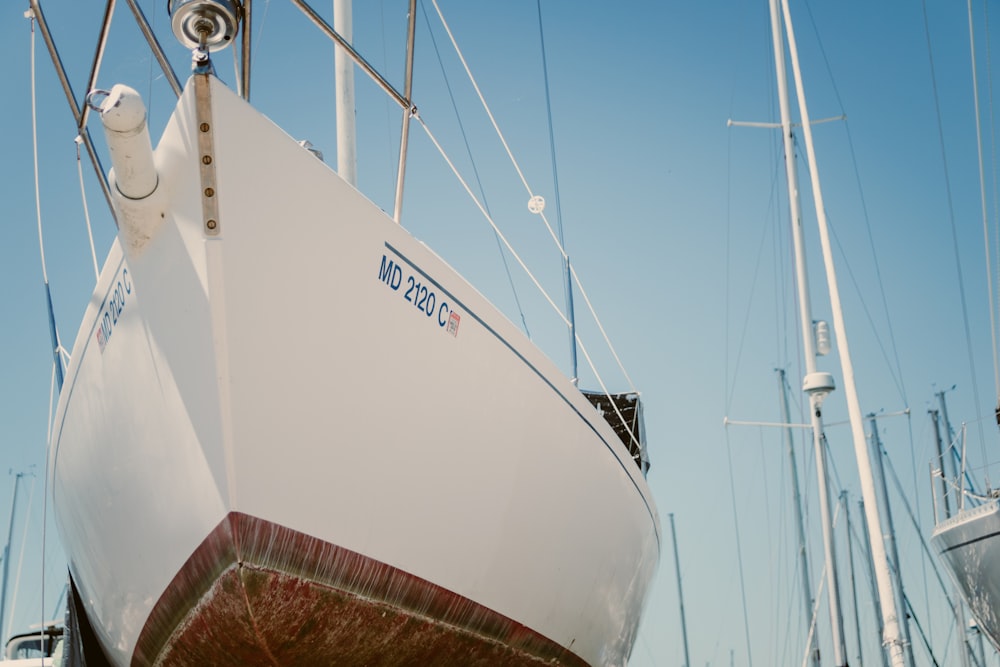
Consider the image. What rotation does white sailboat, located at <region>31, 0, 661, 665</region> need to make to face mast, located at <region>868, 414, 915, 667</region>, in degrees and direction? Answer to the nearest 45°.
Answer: approximately 180°

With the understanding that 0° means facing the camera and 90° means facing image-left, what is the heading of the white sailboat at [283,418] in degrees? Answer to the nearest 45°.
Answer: approximately 45°
